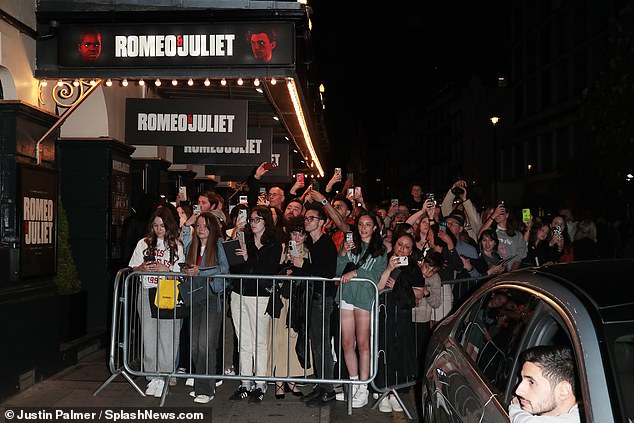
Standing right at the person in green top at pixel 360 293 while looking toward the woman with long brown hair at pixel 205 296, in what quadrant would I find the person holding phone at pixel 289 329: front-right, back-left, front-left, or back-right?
front-right

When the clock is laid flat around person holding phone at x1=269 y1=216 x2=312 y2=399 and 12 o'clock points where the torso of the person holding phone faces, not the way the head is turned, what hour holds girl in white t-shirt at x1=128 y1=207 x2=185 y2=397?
The girl in white t-shirt is roughly at 3 o'clock from the person holding phone.

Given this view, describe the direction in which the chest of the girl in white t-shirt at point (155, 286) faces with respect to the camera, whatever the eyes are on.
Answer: toward the camera

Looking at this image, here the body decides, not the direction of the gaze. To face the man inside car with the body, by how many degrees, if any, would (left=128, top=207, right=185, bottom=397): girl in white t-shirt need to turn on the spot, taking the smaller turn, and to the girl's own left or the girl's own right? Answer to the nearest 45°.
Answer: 0° — they already face them

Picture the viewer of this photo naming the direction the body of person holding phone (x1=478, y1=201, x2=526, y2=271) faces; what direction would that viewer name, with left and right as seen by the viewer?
facing the viewer and to the left of the viewer

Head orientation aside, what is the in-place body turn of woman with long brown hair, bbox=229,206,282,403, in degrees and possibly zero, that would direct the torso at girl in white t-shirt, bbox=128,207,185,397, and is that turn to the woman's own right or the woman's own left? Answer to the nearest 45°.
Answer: approximately 45° to the woman's own right

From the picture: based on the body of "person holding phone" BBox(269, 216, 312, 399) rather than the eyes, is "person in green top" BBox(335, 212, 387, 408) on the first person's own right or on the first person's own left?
on the first person's own left

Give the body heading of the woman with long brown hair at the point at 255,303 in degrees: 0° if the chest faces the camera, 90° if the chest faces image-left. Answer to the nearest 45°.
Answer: approximately 45°

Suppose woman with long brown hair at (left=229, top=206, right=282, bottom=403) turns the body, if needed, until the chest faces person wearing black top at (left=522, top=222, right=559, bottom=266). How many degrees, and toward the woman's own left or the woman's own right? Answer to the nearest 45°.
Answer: approximately 180°

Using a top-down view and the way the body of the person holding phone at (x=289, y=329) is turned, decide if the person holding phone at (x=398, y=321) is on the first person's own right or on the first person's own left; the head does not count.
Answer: on the first person's own left

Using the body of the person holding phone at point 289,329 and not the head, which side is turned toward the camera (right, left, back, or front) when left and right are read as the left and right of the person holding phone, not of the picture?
front

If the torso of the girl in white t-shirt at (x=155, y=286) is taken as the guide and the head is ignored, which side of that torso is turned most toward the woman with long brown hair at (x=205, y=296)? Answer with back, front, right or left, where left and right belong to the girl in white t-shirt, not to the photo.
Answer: left
